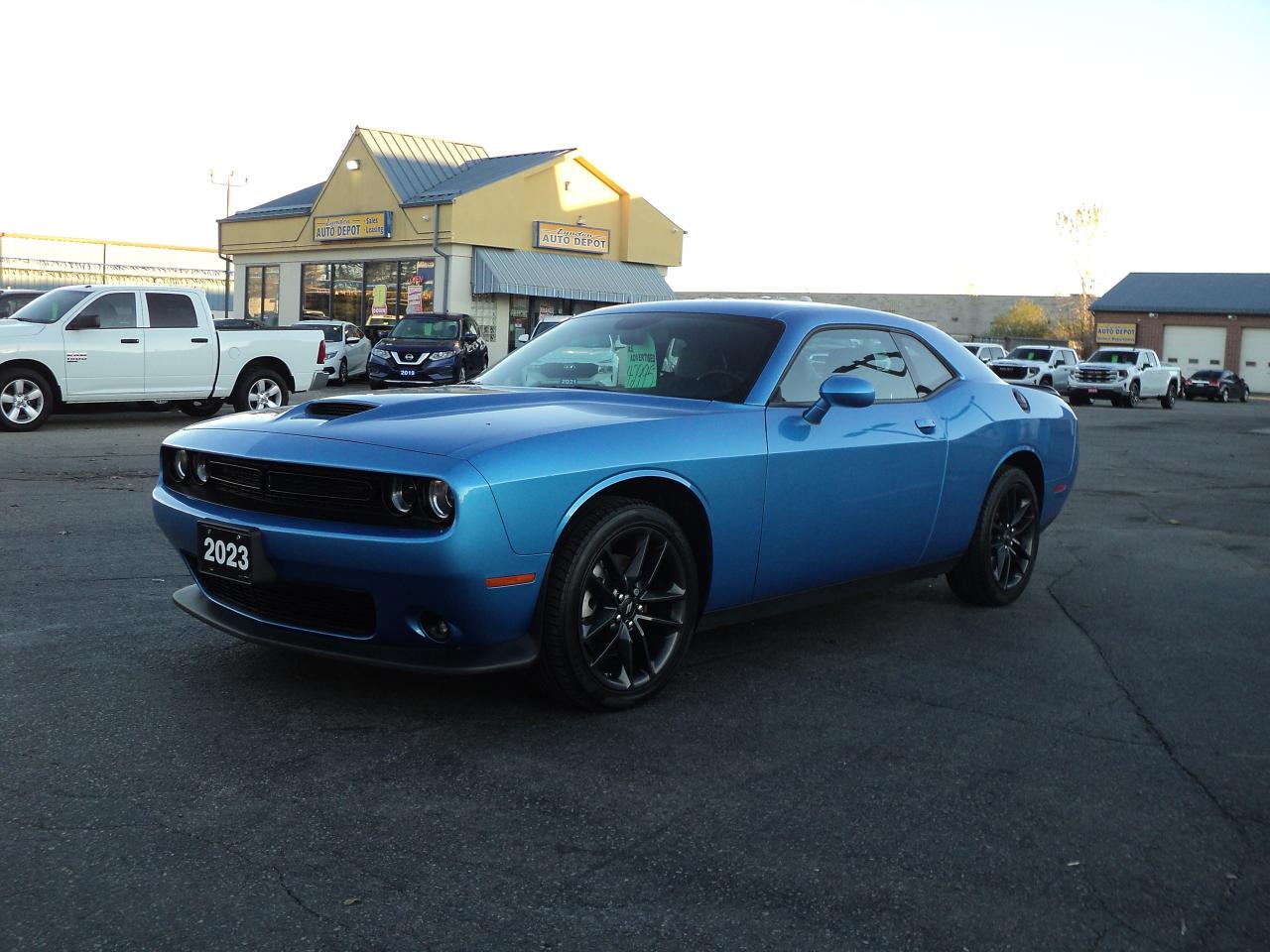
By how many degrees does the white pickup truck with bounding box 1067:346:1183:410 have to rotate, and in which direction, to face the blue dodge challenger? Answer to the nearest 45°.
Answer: approximately 45° to its left

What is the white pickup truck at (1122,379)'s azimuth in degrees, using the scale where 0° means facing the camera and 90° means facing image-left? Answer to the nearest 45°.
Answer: approximately 45°

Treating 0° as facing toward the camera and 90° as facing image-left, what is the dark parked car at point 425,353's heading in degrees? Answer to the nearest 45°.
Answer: approximately 45°

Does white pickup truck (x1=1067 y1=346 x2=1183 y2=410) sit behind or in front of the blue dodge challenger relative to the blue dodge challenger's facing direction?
behind

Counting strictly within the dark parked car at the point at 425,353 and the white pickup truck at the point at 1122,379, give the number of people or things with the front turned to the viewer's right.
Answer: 0

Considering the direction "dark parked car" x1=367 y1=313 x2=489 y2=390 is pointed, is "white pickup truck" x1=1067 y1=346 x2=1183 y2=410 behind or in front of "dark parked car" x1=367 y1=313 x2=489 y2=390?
behind
